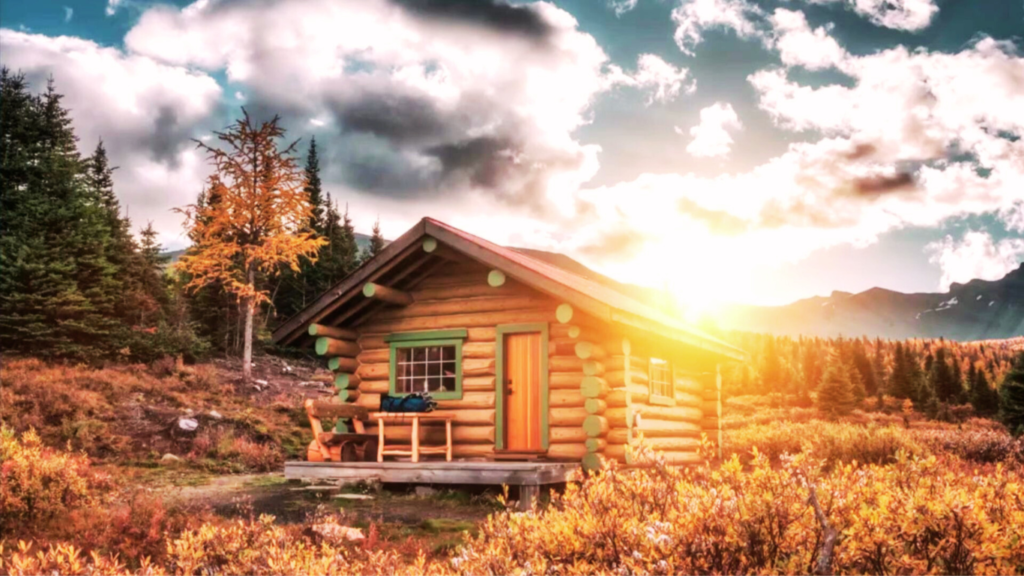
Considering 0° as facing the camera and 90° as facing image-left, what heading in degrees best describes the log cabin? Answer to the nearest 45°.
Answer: approximately 45°

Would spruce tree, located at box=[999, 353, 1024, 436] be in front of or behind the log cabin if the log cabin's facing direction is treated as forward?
behind

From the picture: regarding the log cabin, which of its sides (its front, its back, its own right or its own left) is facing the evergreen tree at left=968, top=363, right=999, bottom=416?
back

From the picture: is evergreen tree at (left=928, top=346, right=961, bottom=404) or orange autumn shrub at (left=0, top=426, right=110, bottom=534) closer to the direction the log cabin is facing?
the orange autumn shrub

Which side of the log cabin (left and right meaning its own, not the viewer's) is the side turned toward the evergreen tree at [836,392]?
back

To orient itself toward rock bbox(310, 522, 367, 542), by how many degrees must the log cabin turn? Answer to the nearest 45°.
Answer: approximately 45° to its left
